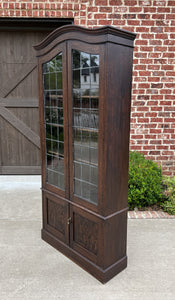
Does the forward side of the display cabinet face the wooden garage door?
no

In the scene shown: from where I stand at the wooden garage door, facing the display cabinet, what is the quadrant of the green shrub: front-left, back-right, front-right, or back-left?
front-left

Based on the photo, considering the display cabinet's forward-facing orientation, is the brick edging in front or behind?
behind

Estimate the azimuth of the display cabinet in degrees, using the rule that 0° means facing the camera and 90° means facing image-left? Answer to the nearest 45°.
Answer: approximately 45°

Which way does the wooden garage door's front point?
toward the camera

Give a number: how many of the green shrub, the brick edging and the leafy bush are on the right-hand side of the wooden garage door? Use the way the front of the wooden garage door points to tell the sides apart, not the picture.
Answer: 0

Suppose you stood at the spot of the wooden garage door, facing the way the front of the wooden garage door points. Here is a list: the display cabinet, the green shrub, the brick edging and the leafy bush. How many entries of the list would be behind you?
0

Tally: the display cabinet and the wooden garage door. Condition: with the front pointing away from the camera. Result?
0

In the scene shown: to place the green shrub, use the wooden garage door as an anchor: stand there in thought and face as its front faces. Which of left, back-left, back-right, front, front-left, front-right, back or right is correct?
front-left

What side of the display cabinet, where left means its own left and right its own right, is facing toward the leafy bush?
back

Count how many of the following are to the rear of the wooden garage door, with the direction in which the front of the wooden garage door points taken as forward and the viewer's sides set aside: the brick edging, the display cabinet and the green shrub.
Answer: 0

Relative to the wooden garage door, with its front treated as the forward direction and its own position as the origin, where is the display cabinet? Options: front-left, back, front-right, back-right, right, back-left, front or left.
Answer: front

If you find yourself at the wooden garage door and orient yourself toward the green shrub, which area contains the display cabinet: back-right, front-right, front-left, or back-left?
front-right

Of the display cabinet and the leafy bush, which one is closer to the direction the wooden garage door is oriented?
the display cabinet

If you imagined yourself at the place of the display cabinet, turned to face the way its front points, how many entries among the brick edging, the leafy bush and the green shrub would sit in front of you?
0
